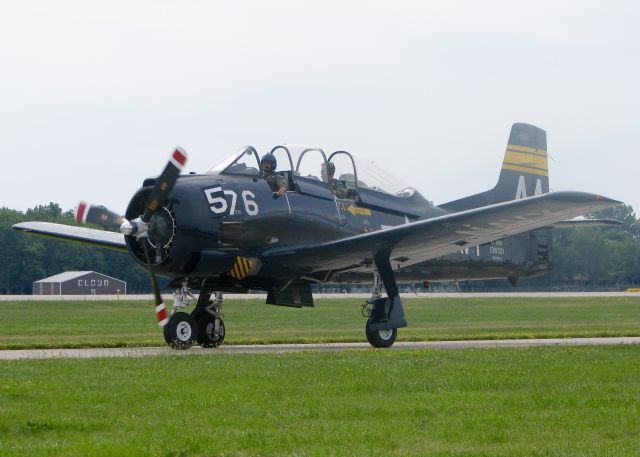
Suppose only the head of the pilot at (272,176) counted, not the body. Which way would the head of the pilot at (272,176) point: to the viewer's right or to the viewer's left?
to the viewer's left

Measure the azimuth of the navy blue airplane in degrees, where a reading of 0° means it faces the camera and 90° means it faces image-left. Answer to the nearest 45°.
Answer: approximately 45°

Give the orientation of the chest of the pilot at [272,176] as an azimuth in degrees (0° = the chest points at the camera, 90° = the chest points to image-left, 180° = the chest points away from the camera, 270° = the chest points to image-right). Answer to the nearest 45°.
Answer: approximately 45°

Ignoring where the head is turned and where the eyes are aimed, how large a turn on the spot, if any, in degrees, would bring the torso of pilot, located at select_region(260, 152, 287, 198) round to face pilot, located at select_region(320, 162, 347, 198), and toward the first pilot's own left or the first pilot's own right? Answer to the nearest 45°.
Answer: approximately 180°
